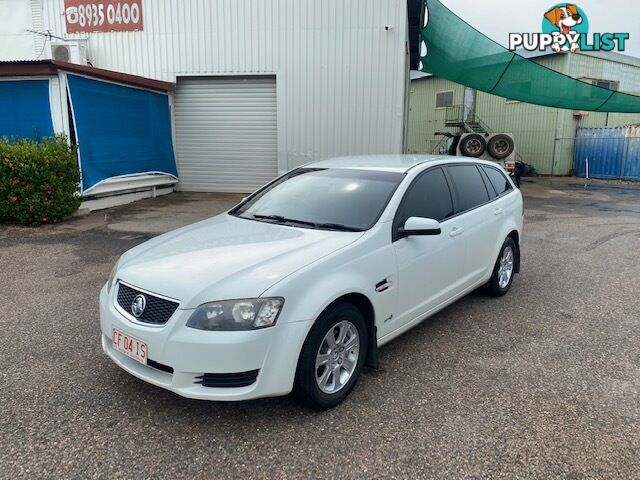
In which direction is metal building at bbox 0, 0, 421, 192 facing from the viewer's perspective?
toward the camera

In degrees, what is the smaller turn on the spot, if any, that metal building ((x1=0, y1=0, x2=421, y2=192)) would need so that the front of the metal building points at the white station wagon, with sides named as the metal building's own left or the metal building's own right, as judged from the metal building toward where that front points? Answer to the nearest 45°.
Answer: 0° — it already faces it

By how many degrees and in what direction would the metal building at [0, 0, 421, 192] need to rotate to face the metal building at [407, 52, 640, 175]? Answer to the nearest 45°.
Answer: approximately 135° to its left

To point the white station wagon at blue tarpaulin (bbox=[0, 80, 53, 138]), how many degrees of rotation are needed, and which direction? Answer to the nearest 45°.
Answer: approximately 90° to its right

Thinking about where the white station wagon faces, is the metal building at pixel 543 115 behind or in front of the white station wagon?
behind

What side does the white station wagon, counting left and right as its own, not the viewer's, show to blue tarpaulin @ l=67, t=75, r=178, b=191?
right

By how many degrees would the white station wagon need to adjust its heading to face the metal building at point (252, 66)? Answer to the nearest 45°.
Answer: approximately 135° to its right

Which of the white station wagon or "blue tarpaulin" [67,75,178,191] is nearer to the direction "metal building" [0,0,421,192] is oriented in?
the white station wagon

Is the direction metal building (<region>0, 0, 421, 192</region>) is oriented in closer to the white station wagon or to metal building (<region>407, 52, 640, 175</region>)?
the white station wagon

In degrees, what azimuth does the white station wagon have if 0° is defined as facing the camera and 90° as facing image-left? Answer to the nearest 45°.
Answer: approximately 45°

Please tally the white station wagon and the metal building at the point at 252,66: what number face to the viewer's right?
0

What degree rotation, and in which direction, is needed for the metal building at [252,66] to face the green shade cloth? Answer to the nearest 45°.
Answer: approximately 90° to its left
